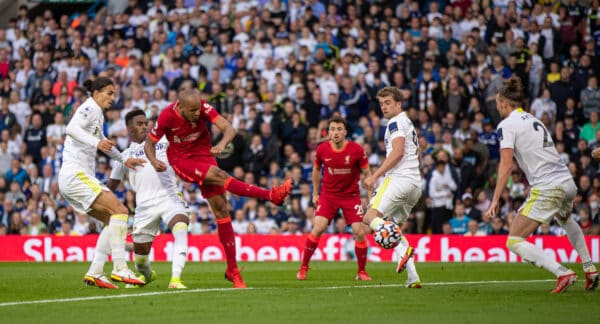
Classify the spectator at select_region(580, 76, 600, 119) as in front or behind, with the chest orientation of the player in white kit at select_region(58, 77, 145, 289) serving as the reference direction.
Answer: in front

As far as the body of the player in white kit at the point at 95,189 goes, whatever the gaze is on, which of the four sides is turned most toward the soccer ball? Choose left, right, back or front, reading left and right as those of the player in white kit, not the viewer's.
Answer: front

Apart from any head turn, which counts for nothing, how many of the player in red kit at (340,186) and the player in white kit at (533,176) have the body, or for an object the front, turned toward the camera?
1

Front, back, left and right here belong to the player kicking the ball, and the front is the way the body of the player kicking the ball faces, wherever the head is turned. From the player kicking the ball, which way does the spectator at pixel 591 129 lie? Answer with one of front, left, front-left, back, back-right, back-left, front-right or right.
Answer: left

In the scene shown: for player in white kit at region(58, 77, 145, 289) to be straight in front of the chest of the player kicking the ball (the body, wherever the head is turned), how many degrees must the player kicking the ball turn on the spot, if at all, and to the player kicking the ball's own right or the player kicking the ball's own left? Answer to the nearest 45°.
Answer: approximately 135° to the player kicking the ball's own right

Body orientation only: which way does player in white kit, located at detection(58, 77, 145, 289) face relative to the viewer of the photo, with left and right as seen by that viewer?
facing to the right of the viewer

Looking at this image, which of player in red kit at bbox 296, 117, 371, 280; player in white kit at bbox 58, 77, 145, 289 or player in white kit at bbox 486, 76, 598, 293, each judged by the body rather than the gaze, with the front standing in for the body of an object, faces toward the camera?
the player in red kit

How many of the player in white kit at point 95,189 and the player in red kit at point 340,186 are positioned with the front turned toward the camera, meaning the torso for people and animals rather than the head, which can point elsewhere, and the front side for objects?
1

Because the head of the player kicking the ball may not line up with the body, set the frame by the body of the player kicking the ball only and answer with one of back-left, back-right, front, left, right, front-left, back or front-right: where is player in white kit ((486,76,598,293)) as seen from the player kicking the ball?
front-left

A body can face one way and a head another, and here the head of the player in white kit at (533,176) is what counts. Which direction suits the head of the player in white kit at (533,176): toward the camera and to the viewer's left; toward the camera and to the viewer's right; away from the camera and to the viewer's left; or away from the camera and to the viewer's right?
away from the camera and to the viewer's left

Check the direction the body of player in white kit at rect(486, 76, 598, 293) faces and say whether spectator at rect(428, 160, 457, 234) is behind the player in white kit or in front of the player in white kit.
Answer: in front

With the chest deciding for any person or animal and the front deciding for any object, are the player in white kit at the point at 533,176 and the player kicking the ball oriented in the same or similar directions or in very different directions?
very different directions

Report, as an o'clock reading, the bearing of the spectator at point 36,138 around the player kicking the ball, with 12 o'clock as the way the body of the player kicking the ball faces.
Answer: The spectator is roughly at 7 o'clock from the player kicking the ball.

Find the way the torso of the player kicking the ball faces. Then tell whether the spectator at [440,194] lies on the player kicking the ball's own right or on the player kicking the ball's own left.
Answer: on the player kicking the ball's own left
